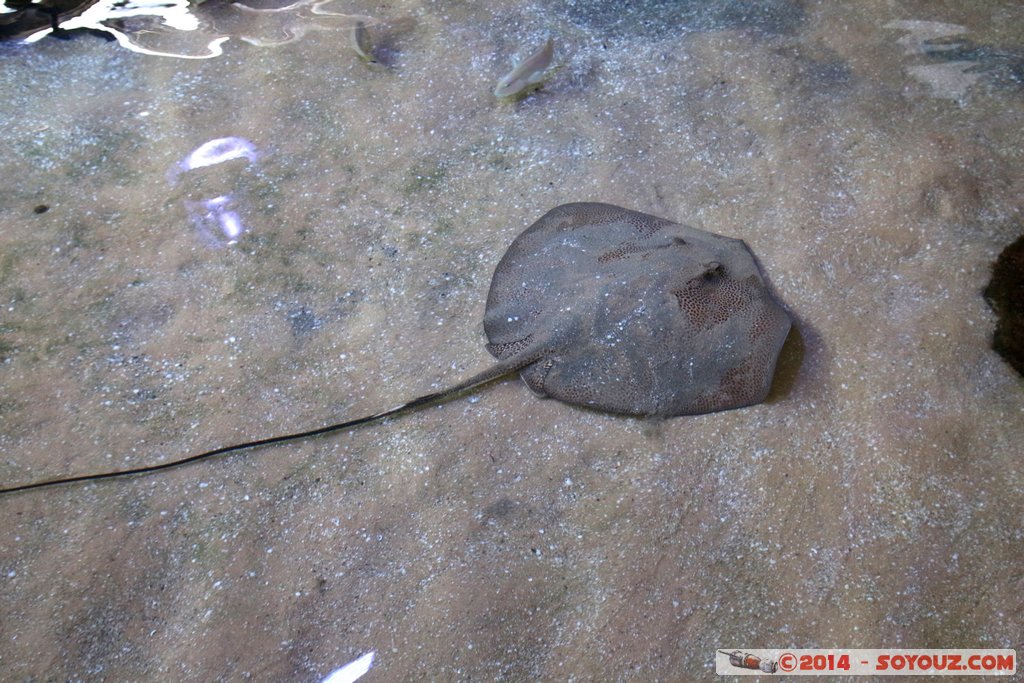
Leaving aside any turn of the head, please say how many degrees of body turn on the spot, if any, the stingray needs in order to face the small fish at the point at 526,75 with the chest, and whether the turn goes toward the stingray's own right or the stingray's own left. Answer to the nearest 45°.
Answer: approximately 45° to the stingray's own left

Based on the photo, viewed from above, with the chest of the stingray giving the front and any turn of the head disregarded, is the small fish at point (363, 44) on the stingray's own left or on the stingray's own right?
on the stingray's own left

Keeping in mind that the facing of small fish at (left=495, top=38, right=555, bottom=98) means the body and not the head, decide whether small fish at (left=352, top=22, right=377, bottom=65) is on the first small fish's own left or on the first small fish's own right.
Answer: on the first small fish's own right

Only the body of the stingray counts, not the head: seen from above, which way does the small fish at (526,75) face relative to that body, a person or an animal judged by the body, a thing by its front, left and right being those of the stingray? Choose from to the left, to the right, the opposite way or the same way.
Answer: the opposite way

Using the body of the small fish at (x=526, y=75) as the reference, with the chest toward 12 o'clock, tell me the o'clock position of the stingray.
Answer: The stingray is roughly at 10 o'clock from the small fish.

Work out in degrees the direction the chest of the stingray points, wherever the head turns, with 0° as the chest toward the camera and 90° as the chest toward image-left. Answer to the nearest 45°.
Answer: approximately 225°

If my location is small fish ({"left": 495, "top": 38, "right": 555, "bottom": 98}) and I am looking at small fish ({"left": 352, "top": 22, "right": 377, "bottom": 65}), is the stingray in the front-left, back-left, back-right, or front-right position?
back-left
